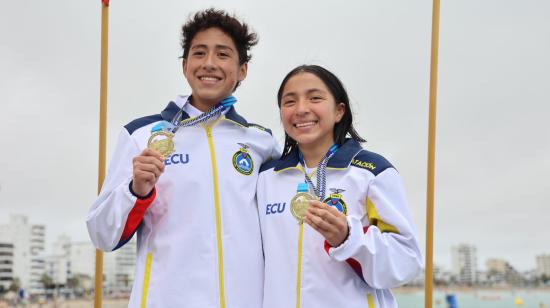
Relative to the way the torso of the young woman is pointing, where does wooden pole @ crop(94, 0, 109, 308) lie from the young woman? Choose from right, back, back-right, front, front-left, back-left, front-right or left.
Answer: right

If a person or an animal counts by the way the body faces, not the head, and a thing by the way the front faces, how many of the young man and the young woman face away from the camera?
0

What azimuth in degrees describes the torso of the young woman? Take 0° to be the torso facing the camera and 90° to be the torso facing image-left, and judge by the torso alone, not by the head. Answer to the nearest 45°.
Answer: approximately 45°

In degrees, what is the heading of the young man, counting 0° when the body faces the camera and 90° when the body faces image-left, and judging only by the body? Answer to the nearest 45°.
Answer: approximately 0°
